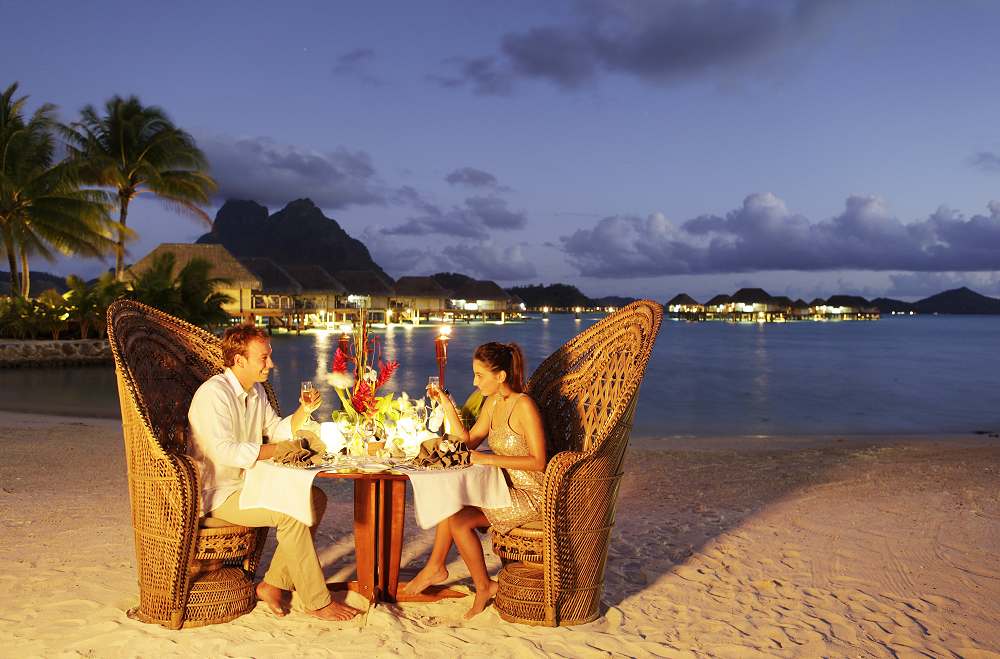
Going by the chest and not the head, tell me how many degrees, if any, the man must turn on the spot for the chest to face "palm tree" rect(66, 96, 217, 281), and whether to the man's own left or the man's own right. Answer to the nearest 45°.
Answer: approximately 90° to the man's own left

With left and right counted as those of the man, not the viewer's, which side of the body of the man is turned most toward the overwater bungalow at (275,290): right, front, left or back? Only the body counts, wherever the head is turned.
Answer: left

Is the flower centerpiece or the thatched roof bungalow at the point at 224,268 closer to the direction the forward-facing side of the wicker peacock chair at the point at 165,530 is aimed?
the flower centerpiece

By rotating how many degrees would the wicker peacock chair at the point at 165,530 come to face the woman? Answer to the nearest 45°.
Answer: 0° — it already faces them

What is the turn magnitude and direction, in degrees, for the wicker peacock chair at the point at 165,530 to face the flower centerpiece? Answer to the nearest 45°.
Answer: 0° — it already faces it

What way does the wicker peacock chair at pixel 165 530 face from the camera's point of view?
to the viewer's right

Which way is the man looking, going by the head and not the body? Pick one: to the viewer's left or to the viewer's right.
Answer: to the viewer's right

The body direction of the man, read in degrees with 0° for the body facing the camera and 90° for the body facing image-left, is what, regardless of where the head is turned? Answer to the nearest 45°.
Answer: approximately 270°

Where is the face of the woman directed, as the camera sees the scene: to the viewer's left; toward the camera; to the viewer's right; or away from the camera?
to the viewer's left

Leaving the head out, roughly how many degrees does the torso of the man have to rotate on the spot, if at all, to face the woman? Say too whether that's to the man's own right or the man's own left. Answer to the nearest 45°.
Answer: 0° — they already face them
